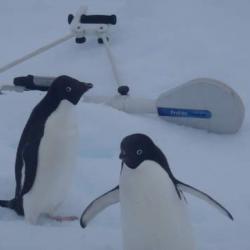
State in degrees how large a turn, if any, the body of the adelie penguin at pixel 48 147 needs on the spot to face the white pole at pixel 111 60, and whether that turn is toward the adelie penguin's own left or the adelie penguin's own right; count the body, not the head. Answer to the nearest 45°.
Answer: approximately 90° to the adelie penguin's own left

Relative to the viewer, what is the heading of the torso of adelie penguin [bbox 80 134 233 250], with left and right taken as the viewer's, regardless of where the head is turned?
facing the viewer and to the left of the viewer

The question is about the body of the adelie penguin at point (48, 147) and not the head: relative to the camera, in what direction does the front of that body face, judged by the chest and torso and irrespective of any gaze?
to the viewer's right

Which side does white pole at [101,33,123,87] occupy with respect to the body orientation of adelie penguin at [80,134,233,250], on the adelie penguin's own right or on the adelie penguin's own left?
on the adelie penguin's own right
